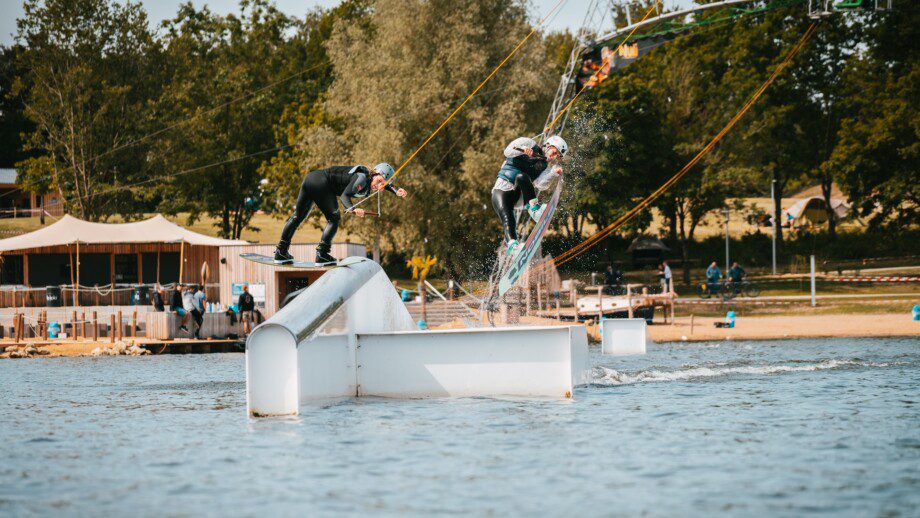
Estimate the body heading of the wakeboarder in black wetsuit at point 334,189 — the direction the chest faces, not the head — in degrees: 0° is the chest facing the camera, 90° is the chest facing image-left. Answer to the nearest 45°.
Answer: approximately 270°

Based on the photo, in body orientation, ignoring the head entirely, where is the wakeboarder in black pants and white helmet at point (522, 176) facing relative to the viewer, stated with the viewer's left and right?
facing the viewer and to the right of the viewer

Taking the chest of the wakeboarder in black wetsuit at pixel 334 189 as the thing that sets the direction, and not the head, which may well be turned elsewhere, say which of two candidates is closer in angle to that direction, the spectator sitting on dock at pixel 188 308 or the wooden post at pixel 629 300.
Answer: the wooden post

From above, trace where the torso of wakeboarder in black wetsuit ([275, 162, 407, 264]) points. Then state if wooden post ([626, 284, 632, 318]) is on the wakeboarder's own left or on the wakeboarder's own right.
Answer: on the wakeboarder's own left

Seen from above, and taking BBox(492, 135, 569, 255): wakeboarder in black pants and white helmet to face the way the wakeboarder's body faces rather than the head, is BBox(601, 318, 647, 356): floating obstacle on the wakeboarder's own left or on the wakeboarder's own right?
on the wakeboarder's own left

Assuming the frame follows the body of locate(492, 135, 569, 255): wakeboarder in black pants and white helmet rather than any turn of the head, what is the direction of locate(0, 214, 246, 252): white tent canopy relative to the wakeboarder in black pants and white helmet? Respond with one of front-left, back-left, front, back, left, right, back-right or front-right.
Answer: back

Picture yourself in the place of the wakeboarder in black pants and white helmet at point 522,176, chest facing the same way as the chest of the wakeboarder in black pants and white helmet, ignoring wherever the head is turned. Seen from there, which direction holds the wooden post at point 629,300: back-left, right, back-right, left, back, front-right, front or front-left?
back-left
